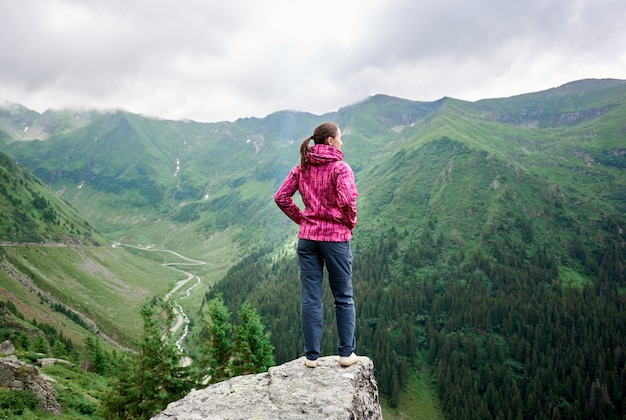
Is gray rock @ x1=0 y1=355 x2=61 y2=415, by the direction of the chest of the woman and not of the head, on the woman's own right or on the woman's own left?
on the woman's own left

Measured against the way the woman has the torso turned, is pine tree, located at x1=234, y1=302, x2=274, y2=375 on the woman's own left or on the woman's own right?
on the woman's own left

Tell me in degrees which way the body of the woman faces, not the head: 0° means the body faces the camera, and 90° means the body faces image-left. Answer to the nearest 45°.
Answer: approximately 225°

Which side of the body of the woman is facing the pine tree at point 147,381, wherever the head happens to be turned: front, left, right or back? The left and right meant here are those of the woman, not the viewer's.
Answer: left

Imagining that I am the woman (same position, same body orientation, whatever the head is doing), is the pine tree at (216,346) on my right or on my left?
on my left

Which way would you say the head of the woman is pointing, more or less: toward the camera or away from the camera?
away from the camera
